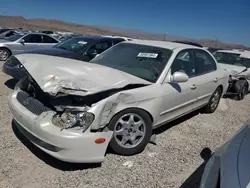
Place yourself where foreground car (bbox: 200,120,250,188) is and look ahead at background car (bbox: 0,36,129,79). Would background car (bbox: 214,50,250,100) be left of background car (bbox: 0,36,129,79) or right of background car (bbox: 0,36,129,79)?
right

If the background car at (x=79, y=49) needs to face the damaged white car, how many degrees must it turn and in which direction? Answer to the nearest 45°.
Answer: approximately 45° to its left

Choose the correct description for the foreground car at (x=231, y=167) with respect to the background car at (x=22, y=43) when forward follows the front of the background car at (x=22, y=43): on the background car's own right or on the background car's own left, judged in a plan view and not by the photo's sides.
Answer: on the background car's own left

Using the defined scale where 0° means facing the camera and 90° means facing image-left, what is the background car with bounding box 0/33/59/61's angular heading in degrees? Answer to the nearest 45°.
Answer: approximately 45°

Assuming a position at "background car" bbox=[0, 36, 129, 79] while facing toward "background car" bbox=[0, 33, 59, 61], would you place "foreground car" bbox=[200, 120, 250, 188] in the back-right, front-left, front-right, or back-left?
back-left

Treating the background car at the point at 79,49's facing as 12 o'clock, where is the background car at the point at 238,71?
the background car at the point at 238,71 is roughly at 8 o'clock from the background car at the point at 79,49.

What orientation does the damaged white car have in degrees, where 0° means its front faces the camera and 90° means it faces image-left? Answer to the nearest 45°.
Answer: approximately 45°

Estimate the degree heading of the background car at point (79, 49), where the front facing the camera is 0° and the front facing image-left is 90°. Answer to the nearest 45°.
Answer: approximately 45°

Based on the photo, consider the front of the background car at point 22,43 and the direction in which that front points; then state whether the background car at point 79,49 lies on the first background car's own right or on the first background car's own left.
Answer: on the first background car's own left
